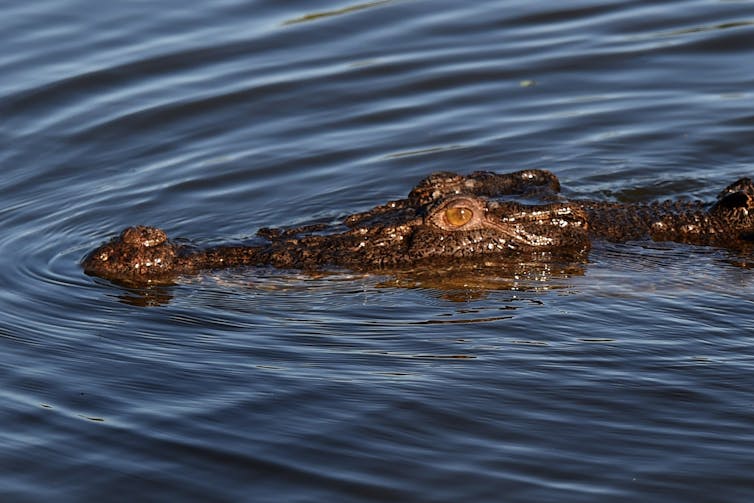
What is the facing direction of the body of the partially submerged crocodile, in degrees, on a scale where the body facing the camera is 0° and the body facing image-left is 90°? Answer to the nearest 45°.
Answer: approximately 90°
